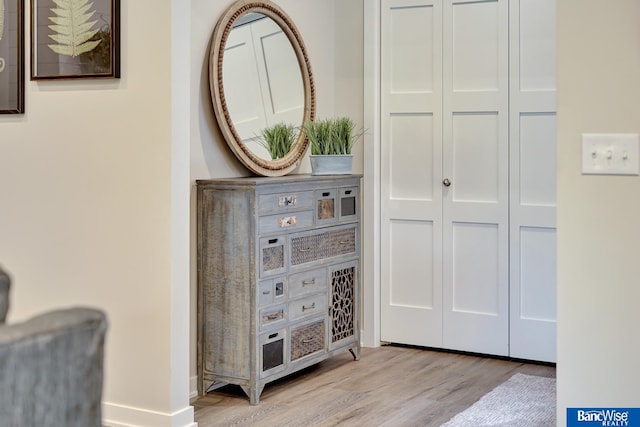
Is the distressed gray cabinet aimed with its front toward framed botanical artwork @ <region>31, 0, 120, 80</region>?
no

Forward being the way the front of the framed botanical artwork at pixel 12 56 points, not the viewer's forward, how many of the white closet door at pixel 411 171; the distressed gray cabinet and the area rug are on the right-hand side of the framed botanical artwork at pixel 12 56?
0

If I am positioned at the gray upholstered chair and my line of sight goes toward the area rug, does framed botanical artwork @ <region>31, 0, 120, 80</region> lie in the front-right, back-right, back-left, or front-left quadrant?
front-left

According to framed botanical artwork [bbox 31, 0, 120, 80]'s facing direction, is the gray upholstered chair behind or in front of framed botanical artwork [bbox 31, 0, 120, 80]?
in front

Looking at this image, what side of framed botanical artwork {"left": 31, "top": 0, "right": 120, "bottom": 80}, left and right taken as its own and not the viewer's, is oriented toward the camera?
front

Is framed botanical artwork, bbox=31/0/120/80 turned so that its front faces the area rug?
no

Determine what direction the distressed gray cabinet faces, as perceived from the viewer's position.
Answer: facing the viewer and to the right of the viewer

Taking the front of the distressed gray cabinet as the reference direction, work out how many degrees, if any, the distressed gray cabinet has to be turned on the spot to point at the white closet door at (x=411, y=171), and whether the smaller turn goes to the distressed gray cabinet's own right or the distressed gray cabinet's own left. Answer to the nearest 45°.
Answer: approximately 90° to the distressed gray cabinet's own left

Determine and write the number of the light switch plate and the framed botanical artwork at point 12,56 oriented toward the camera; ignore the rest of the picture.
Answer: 2

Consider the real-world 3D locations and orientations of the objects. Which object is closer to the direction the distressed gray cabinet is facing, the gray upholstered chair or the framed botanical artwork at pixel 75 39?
the gray upholstered chair

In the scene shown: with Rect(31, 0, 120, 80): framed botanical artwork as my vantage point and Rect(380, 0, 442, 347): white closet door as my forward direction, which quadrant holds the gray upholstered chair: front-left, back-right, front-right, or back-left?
back-right

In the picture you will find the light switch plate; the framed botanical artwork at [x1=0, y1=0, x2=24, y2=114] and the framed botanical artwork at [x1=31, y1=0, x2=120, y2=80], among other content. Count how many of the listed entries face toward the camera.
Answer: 3

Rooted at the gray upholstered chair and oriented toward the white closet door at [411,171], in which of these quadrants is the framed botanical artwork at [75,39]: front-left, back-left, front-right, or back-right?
front-left

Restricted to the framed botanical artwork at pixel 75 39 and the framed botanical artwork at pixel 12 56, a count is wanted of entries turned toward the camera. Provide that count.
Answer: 2
